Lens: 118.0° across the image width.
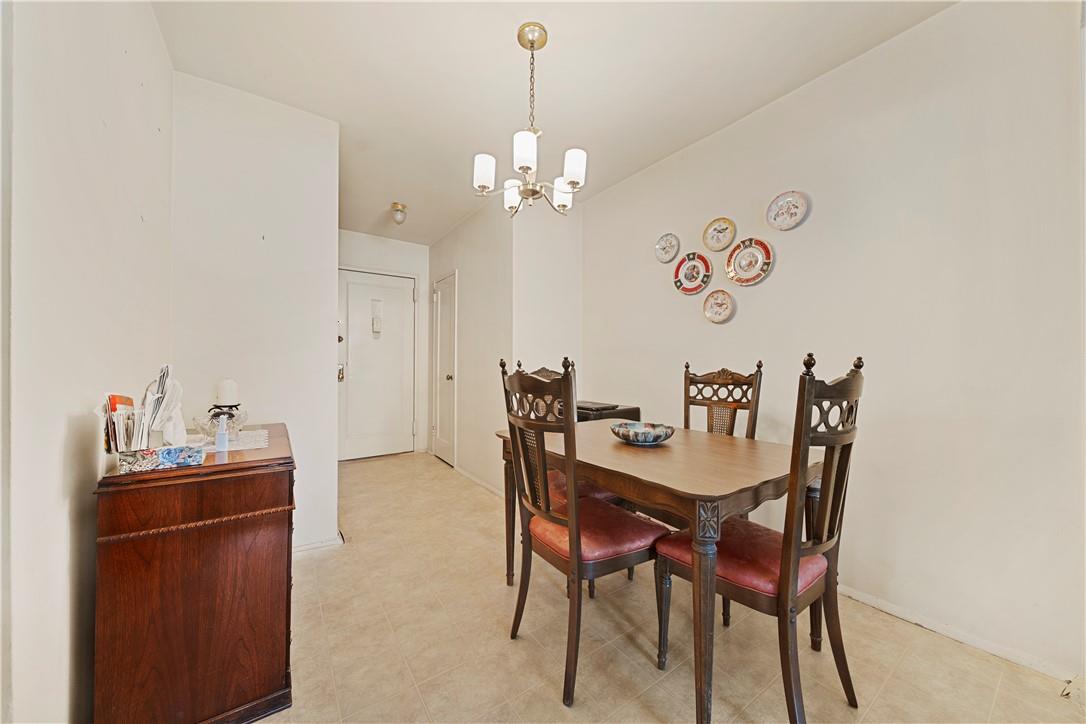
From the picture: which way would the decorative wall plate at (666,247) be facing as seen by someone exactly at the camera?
facing the viewer and to the left of the viewer

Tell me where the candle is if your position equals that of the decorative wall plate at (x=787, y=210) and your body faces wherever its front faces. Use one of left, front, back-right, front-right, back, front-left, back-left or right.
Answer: front

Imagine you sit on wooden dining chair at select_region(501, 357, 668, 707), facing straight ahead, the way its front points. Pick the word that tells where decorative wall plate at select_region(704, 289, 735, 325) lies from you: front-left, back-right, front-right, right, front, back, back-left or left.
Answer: front

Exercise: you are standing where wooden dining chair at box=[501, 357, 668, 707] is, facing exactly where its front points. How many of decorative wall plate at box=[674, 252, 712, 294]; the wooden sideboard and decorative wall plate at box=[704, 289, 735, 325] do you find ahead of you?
2

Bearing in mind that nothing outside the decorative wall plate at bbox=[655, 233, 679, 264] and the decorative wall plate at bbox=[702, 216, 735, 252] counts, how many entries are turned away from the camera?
0

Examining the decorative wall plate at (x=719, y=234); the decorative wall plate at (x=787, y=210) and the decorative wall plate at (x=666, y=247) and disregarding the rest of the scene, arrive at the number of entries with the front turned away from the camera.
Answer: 0

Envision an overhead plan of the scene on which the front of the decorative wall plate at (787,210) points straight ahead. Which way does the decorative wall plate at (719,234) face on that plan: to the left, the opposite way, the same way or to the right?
the same way

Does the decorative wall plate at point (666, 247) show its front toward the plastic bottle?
yes

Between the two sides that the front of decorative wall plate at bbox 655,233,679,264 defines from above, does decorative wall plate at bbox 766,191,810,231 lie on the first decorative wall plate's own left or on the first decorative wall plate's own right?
on the first decorative wall plate's own left

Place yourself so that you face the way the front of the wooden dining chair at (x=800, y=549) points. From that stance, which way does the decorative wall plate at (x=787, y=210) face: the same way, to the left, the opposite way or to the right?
to the left

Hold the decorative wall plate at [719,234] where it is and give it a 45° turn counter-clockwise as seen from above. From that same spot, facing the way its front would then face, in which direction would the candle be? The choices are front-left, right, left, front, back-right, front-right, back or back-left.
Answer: front-right

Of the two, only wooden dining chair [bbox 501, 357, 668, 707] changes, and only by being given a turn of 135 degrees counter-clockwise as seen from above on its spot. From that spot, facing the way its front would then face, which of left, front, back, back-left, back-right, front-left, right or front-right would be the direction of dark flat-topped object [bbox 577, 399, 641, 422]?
right

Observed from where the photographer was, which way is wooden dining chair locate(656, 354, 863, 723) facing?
facing away from the viewer and to the left of the viewer
